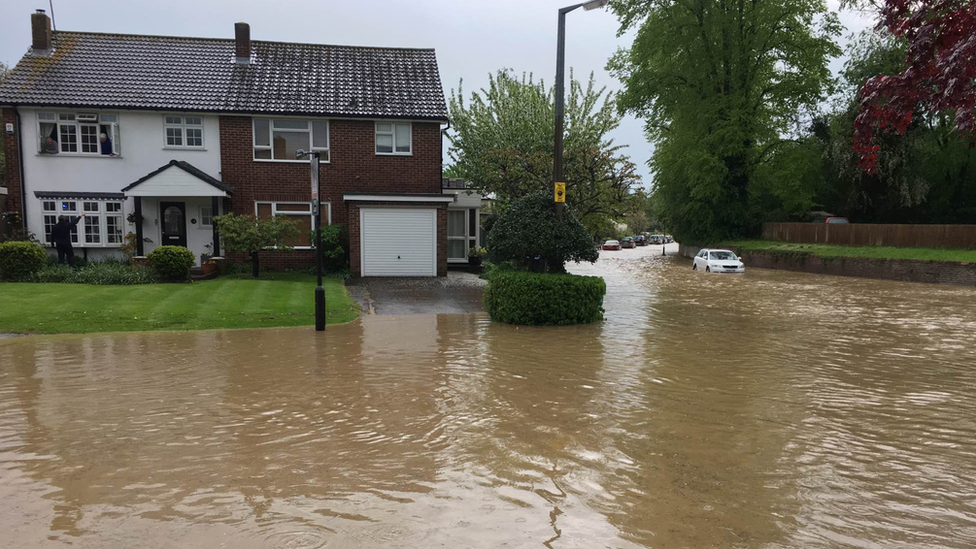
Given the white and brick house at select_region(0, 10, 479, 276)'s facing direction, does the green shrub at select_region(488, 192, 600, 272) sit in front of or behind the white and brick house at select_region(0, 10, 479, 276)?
in front

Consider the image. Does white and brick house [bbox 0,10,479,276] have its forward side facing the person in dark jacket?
no

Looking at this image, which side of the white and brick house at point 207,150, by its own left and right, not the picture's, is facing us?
front

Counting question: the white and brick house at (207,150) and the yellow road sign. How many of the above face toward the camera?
2

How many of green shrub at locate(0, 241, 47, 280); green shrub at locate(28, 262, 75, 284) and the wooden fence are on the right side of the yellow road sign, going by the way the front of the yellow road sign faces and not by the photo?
2

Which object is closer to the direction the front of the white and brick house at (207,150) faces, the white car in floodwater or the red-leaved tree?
the red-leaved tree

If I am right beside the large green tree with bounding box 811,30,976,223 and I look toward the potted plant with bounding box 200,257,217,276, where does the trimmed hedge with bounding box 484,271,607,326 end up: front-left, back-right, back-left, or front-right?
front-left

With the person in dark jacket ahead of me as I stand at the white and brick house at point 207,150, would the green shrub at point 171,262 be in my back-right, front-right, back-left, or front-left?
front-left

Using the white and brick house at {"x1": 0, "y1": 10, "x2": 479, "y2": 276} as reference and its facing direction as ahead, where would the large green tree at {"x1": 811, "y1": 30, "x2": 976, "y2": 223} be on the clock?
The large green tree is roughly at 9 o'clock from the white and brick house.

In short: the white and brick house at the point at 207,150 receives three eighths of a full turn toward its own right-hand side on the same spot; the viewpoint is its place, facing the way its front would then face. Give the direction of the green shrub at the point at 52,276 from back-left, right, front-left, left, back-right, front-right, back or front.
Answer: left

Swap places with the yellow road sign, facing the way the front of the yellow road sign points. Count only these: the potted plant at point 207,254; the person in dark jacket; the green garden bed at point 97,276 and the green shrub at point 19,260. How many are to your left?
0

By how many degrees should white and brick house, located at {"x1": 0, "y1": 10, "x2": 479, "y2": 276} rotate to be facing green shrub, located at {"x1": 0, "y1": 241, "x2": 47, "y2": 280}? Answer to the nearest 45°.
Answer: approximately 45° to its right

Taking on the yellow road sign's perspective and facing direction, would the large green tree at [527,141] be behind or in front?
behind

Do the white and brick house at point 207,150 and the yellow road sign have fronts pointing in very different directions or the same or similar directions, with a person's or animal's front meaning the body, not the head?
same or similar directions

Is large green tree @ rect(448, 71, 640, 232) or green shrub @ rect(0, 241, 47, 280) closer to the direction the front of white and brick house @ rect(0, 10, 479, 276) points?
the green shrub

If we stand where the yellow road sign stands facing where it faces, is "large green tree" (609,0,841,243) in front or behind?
behind
